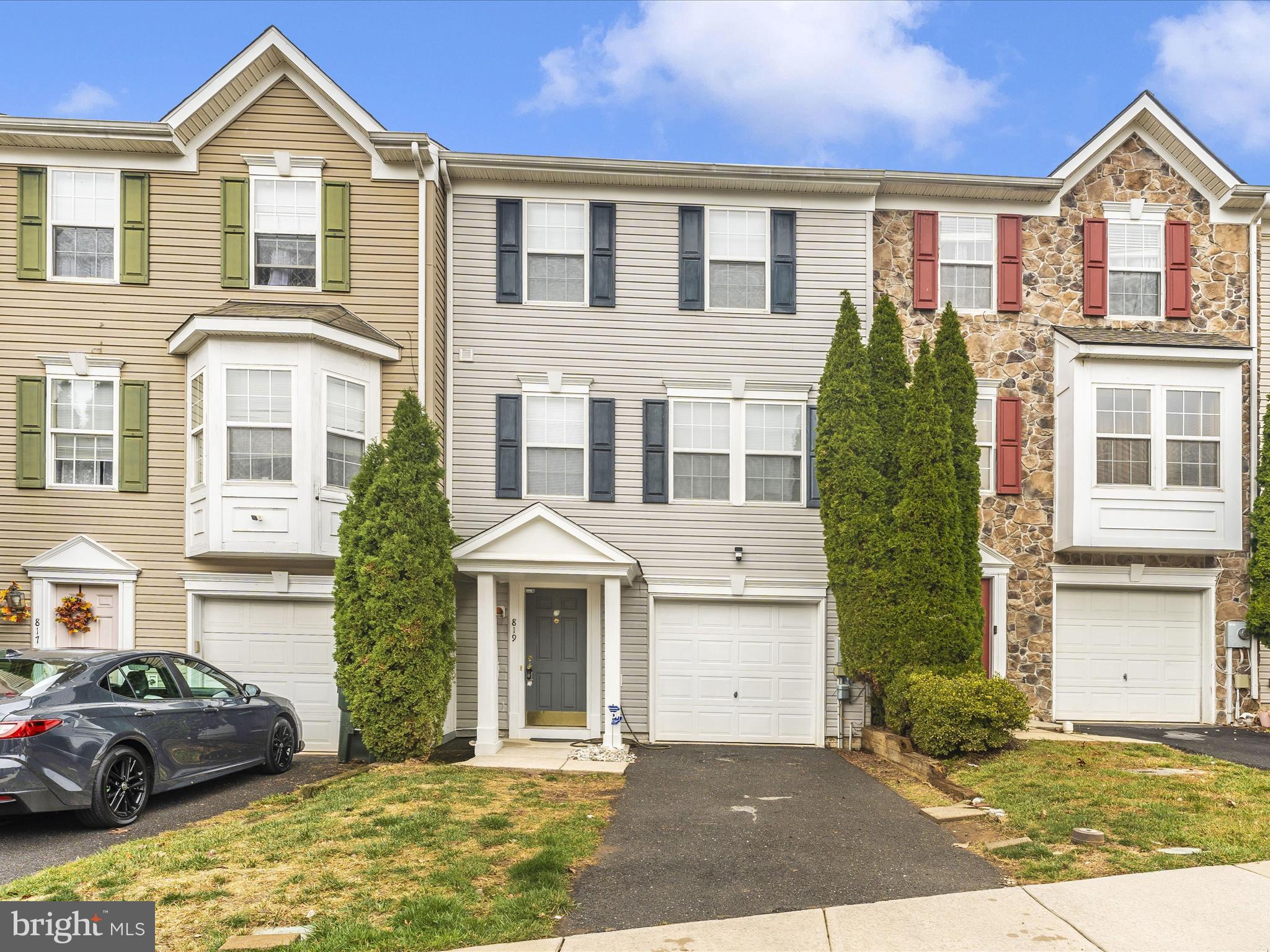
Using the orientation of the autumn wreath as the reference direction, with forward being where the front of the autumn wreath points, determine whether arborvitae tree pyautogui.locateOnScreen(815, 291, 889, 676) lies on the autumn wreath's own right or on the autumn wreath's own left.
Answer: on the autumn wreath's own left

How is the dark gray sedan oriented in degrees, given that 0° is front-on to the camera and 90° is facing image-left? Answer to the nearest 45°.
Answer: approximately 225°

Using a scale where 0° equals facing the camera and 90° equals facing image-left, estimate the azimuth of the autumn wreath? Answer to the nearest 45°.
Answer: approximately 0°

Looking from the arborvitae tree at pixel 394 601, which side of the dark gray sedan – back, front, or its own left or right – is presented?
front

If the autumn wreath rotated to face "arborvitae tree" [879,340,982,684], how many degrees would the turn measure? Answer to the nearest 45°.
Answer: approximately 45° to its left

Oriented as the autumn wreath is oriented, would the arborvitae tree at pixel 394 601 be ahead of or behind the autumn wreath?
ahead

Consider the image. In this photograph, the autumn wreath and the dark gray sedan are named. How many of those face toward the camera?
1

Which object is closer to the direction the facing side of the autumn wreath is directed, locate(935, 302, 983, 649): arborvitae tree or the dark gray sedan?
the dark gray sedan

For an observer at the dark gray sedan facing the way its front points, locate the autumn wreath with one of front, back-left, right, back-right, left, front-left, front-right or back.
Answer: front-left
